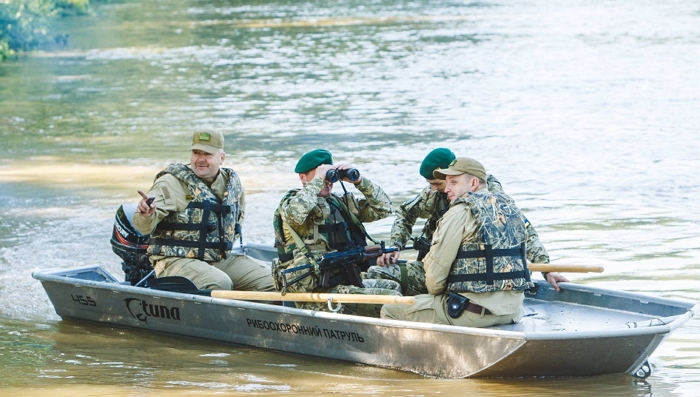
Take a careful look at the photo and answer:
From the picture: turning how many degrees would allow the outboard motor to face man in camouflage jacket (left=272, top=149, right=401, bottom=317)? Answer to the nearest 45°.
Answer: approximately 45° to its right

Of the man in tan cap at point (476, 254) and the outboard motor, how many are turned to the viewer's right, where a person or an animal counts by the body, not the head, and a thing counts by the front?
1

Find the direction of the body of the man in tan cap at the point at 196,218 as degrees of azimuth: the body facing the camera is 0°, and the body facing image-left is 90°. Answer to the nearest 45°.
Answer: approximately 315°

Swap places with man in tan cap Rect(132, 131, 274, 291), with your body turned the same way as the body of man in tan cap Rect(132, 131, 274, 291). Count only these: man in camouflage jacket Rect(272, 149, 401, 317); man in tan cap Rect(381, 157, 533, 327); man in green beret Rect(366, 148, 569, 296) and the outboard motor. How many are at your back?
1

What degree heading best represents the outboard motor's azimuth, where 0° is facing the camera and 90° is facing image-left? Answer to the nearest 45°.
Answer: approximately 270°

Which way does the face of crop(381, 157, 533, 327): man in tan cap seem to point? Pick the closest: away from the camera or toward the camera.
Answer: toward the camera

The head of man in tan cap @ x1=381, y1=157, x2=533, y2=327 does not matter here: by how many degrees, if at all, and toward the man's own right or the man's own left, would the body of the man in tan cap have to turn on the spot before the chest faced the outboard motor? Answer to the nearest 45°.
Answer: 0° — they already face it

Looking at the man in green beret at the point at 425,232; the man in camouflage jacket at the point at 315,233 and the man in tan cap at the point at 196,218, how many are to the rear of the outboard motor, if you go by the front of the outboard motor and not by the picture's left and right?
0

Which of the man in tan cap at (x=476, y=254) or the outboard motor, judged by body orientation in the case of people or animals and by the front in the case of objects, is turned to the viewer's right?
the outboard motor

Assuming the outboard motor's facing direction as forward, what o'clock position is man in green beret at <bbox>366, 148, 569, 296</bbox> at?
The man in green beret is roughly at 1 o'clock from the outboard motor.

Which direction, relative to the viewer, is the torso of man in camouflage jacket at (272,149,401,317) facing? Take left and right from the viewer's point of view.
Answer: facing the viewer and to the right of the viewer
